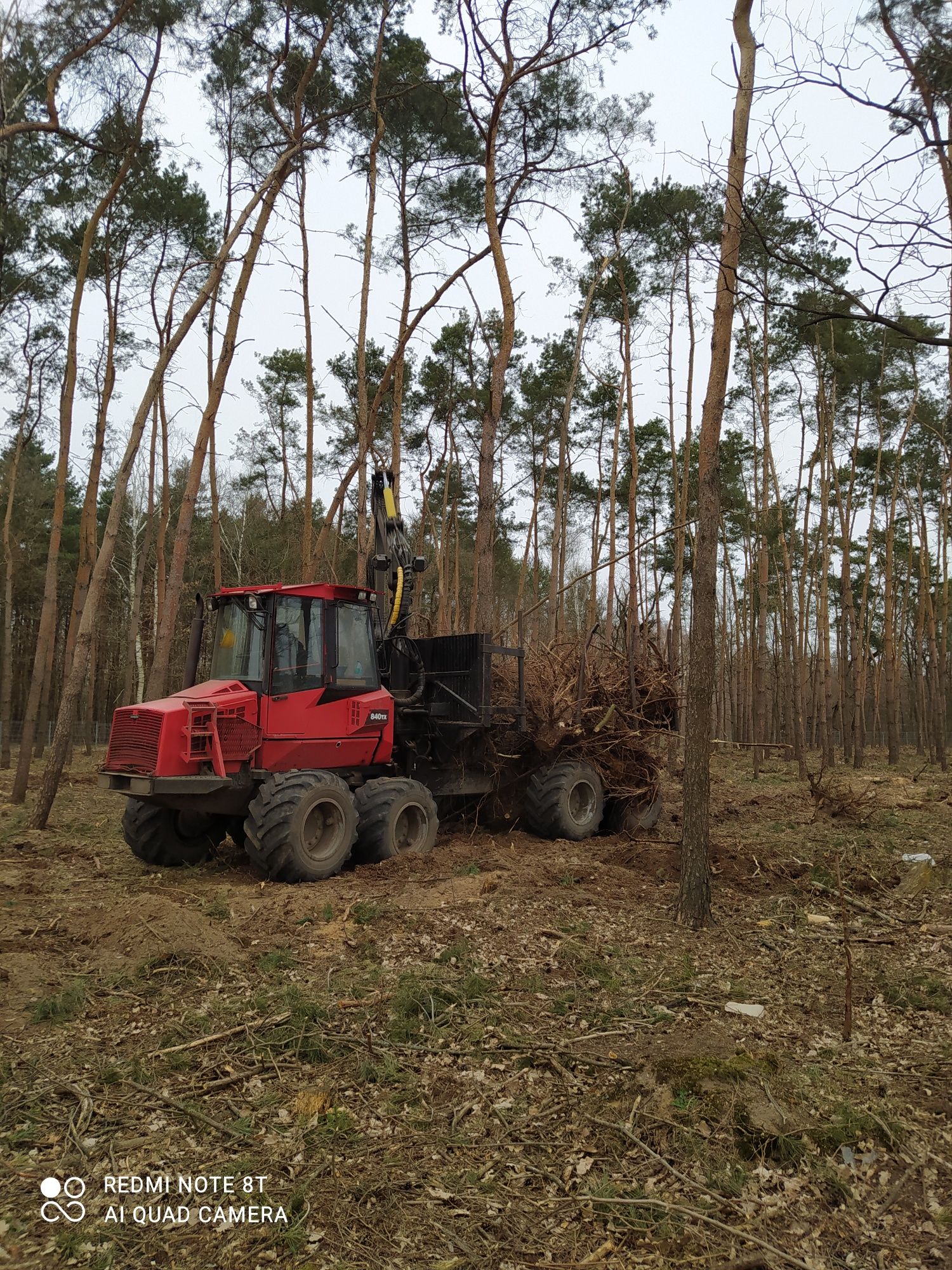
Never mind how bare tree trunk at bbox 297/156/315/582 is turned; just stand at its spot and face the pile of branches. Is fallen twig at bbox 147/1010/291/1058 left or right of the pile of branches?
right

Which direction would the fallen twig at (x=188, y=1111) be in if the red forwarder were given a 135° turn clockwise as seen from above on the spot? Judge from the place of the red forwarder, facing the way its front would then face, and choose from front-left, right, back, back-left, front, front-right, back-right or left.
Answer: back

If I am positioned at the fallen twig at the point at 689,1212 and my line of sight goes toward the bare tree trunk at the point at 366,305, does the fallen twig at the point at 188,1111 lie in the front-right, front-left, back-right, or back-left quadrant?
front-left

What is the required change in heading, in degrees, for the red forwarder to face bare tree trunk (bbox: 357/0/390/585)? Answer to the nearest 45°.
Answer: approximately 135° to its right

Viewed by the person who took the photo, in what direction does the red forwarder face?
facing the viewer and to the left of the viewer

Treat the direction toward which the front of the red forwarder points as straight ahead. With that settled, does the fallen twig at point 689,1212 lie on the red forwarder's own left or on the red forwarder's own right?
on the red forwarder's own left

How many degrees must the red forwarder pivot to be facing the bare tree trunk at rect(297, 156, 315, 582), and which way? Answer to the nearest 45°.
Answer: approximately 135° to its right

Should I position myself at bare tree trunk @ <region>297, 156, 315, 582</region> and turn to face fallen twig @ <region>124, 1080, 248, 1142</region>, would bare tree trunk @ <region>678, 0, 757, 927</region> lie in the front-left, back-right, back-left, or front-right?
front-left
